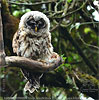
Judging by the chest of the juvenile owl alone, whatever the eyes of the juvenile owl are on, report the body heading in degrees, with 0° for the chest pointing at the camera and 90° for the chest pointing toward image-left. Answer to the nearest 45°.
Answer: approximately 0°
